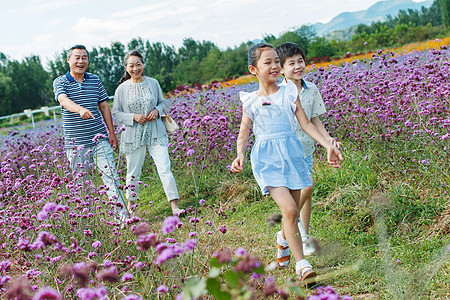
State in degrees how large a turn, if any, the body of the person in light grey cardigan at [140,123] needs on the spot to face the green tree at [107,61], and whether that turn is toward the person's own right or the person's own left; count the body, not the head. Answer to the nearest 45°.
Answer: approximately 180°

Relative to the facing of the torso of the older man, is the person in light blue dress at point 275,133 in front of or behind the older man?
in front

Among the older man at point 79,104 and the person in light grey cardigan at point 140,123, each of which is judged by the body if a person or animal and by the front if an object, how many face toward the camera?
2

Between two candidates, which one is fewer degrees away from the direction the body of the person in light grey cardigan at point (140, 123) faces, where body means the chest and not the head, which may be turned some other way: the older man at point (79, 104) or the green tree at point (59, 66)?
the older man

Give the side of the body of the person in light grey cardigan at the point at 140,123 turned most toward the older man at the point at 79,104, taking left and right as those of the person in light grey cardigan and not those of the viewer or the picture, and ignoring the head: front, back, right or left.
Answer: right

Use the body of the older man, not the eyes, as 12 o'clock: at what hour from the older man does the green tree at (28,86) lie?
The green tree is roughly at 6 o'clock from the older man.

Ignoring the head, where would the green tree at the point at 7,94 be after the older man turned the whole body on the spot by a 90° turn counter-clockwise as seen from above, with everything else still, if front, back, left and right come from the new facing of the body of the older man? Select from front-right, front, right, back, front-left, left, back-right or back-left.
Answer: left

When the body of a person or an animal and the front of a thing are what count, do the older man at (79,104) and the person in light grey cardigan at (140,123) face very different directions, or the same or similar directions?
same or similar directions

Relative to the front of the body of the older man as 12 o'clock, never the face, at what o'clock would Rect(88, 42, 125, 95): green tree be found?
The green tree is roughly at 6 o'clock from the older man.
